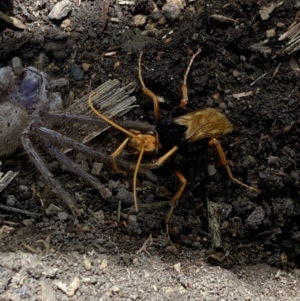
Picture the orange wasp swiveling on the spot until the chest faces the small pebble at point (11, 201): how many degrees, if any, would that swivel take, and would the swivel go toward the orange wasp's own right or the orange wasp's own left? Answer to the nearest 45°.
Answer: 0° — it already faces it

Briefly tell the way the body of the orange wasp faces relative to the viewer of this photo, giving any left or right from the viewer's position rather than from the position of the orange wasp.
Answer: facing to the left of the viewer

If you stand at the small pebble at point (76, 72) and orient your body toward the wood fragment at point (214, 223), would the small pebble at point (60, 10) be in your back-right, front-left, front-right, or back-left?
back-left

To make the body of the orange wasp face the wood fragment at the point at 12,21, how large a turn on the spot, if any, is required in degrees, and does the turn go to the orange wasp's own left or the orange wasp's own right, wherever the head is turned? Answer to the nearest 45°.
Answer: approximately 45° to the orange wasp's own right
